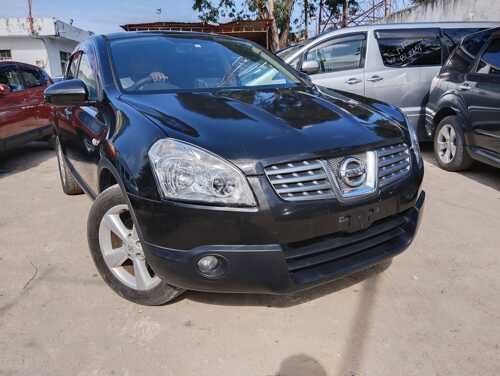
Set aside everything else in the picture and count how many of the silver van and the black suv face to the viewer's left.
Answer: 1

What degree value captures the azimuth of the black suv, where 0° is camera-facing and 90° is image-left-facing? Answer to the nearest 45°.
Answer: approximately 315°

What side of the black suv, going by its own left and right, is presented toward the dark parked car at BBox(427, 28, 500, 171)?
left

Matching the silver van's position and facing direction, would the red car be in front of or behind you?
in front

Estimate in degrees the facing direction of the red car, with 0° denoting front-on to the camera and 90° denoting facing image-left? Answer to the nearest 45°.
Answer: approximately 45°

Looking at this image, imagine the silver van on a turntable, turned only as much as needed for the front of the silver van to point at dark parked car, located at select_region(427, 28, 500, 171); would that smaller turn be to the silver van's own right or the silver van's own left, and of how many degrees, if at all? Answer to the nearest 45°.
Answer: approximately 135° to the silver van's own left

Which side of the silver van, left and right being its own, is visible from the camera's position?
left

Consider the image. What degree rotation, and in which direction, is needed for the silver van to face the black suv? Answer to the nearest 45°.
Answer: approximately 90° to its left

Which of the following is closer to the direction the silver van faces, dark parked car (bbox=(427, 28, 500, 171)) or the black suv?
the black suv
